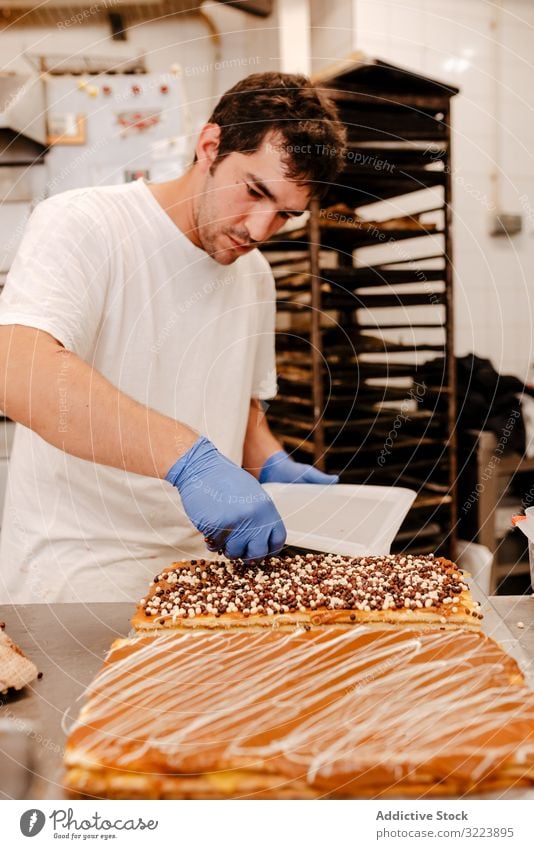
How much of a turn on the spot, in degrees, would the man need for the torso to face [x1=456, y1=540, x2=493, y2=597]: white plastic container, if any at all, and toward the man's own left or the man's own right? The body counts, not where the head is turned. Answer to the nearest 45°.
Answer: approximately 90° to the man's own left

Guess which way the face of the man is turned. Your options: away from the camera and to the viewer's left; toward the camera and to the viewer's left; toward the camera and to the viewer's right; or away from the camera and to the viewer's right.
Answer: toward the camera and to the viewer's right

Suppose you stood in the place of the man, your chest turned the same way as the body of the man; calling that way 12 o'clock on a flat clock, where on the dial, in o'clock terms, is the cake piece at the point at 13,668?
The cake piece is roughly at 2 o'clock from the man.

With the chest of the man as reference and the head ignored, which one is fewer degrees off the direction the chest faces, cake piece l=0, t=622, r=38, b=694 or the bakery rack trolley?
the cake piece
